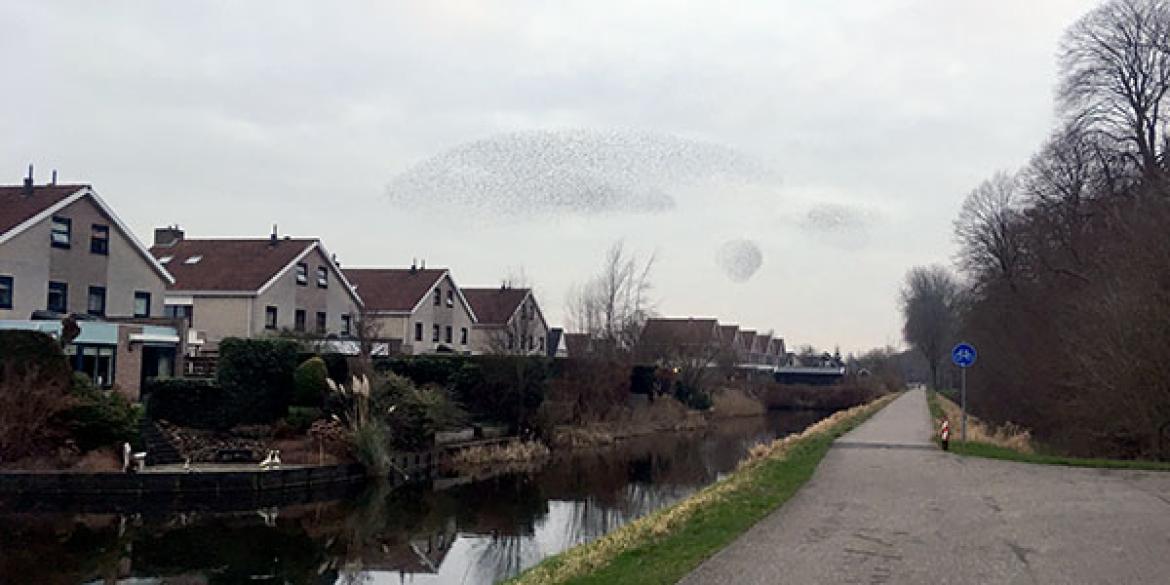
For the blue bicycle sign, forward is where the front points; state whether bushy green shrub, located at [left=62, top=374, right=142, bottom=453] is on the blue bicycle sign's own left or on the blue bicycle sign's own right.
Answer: on the blue bicycle sign's own right

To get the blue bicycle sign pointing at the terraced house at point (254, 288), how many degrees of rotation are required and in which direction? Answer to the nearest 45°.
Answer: approximately 90° to its right

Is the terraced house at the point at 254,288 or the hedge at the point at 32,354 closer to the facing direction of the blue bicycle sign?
the hedge

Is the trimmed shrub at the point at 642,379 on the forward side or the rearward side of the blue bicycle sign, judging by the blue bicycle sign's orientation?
on the rearward side

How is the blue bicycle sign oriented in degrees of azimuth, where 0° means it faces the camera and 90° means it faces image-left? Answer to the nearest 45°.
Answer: approximately 0°

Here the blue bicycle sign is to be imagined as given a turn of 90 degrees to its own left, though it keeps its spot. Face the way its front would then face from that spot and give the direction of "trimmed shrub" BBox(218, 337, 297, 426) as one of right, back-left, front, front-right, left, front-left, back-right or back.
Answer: back

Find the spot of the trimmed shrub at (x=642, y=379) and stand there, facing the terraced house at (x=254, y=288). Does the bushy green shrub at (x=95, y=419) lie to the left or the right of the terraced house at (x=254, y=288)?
left

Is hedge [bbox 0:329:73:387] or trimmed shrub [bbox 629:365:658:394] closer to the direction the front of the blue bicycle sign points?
the hedge

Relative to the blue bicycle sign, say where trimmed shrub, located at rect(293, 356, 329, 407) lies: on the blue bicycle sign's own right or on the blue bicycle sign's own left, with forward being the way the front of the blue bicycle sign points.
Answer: on the blue bicycle sign's own right
